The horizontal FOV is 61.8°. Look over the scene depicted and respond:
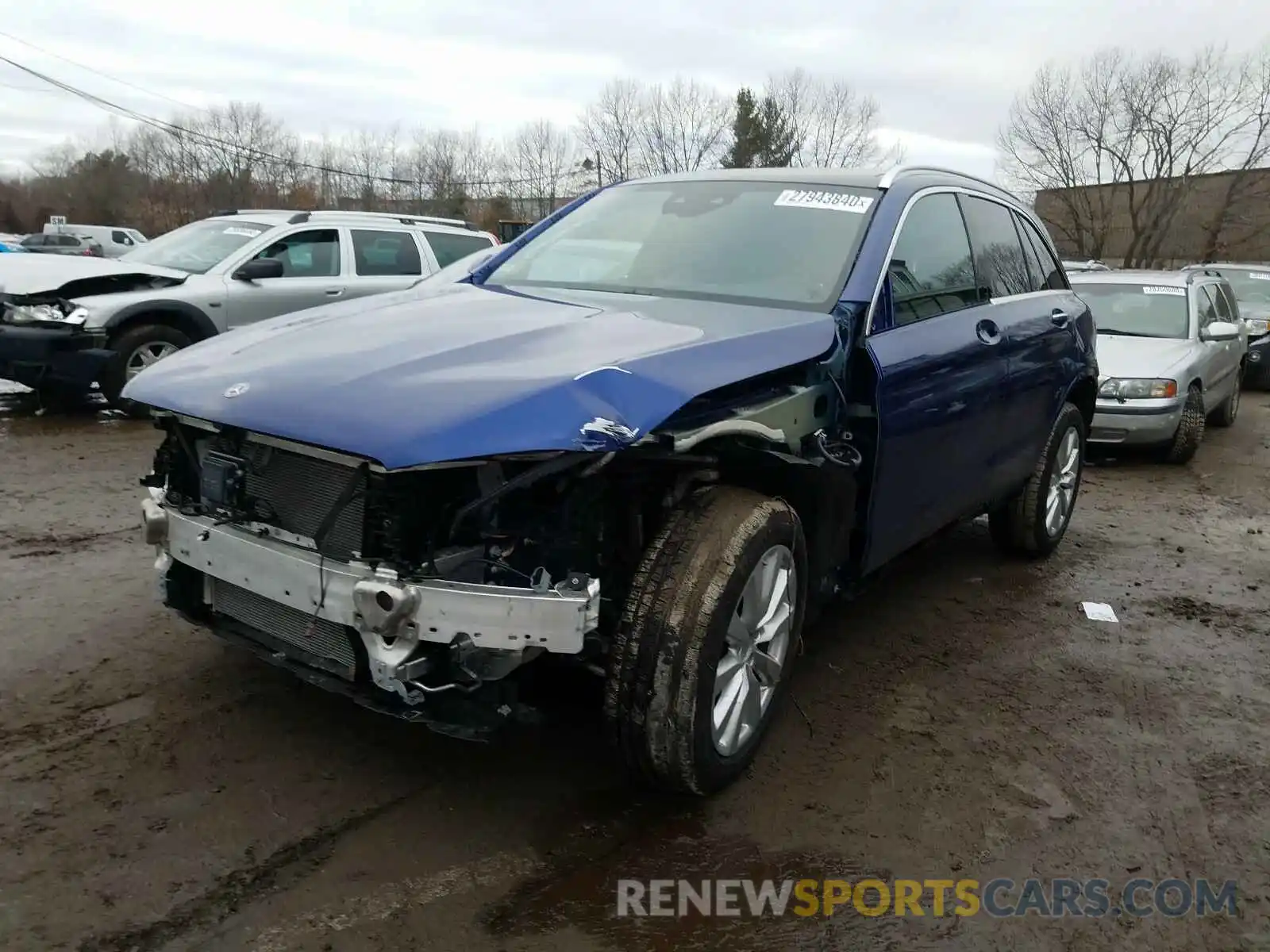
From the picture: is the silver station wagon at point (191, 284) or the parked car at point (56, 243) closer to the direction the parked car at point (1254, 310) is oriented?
the silver station wagon

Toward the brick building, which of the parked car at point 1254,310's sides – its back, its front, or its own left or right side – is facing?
back

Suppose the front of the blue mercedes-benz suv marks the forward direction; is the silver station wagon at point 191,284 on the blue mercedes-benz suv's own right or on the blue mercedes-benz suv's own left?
on the blue mercedes-benz suv's own right

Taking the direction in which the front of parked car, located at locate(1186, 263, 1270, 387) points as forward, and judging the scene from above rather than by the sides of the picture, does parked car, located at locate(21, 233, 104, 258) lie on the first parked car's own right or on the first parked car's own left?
on the first parked car's own right

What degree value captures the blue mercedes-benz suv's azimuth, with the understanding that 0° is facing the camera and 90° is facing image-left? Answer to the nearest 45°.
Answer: approximately 45°

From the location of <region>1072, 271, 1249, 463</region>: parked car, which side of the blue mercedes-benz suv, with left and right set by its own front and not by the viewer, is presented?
back

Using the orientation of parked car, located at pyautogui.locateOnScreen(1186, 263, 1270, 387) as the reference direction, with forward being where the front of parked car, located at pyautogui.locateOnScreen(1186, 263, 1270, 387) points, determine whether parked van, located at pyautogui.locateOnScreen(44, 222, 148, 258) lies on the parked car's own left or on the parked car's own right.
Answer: on the parked car's own right
